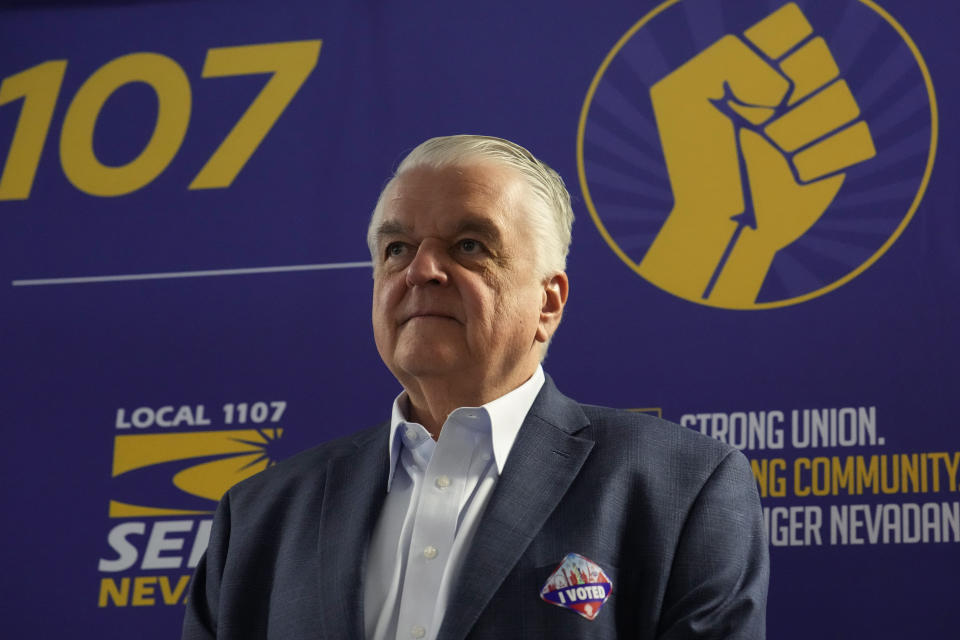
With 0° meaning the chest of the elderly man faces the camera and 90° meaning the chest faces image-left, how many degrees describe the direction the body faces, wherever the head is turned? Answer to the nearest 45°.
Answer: approximately 45°
